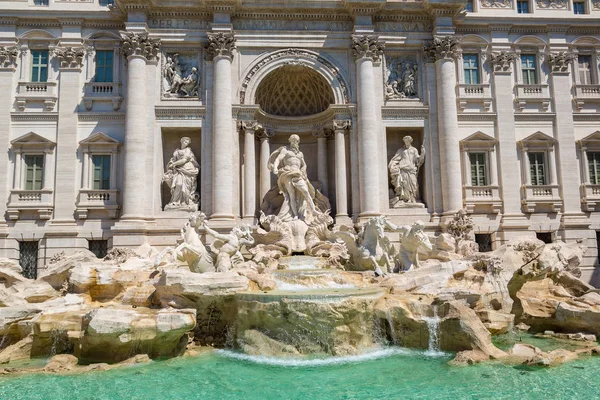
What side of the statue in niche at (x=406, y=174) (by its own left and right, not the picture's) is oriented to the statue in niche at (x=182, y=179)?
right

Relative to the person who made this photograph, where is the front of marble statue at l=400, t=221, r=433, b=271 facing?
facing the viewer and to the right of the viewer

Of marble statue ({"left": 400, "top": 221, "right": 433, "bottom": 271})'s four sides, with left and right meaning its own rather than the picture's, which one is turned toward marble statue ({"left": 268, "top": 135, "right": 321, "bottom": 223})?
back

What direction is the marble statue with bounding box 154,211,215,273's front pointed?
to the viewer's left

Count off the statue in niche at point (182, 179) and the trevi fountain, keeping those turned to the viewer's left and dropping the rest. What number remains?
0

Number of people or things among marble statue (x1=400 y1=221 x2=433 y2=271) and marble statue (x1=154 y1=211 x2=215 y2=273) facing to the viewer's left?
1

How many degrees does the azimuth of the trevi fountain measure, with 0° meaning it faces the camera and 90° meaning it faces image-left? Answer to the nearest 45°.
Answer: approximately 0°

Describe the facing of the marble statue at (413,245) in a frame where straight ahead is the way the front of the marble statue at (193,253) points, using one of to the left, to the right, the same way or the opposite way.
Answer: to the left

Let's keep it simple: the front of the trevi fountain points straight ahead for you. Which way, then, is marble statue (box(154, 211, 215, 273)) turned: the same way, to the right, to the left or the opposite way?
to the right
